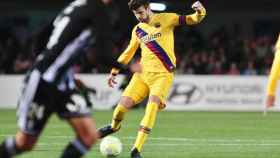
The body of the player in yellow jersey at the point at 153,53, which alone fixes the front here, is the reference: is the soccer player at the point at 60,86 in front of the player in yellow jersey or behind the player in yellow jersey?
in front

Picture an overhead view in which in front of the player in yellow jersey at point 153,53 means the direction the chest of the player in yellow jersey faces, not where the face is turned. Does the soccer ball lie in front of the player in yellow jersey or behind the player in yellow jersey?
in front

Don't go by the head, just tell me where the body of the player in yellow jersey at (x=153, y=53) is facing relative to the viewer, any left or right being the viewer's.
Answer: facing the viewer and to the left of the viewer

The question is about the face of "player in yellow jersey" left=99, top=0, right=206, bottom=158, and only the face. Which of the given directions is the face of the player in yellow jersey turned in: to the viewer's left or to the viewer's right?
to the viewer's left
